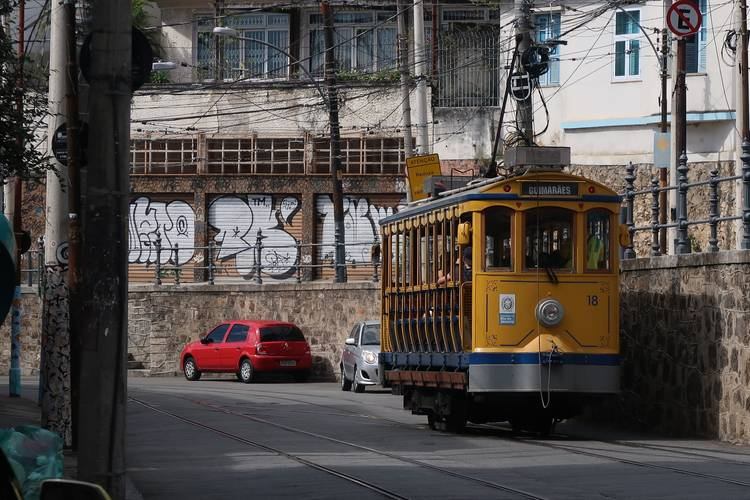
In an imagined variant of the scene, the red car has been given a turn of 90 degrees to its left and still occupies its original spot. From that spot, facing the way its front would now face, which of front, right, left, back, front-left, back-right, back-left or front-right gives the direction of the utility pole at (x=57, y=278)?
front-left

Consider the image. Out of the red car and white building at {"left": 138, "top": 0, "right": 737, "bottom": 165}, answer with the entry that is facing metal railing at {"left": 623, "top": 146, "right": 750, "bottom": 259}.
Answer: the white building

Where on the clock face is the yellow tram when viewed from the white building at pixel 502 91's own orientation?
The yellow tram is roughly at 12 o'clock from the white building.

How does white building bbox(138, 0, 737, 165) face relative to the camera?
toward the camera

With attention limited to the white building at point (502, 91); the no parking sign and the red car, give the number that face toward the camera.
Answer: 2

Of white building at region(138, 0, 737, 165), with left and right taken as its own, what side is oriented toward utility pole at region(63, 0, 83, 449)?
front

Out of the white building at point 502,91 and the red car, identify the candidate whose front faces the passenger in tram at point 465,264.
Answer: the white building

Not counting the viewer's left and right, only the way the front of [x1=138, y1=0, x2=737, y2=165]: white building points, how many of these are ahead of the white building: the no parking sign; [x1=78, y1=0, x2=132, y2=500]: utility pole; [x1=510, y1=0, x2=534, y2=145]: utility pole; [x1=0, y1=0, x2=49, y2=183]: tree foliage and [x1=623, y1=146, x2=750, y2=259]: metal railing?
5

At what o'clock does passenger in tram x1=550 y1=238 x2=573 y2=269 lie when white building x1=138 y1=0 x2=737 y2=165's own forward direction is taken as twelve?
The passenger in tram is roughly at 12 o'clock from the white building.

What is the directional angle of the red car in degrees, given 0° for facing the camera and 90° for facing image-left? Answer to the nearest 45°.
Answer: approximately 135°

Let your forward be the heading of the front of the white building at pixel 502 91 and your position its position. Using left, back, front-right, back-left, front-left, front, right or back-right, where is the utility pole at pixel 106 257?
front

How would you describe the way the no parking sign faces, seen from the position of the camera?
facing the viewer
